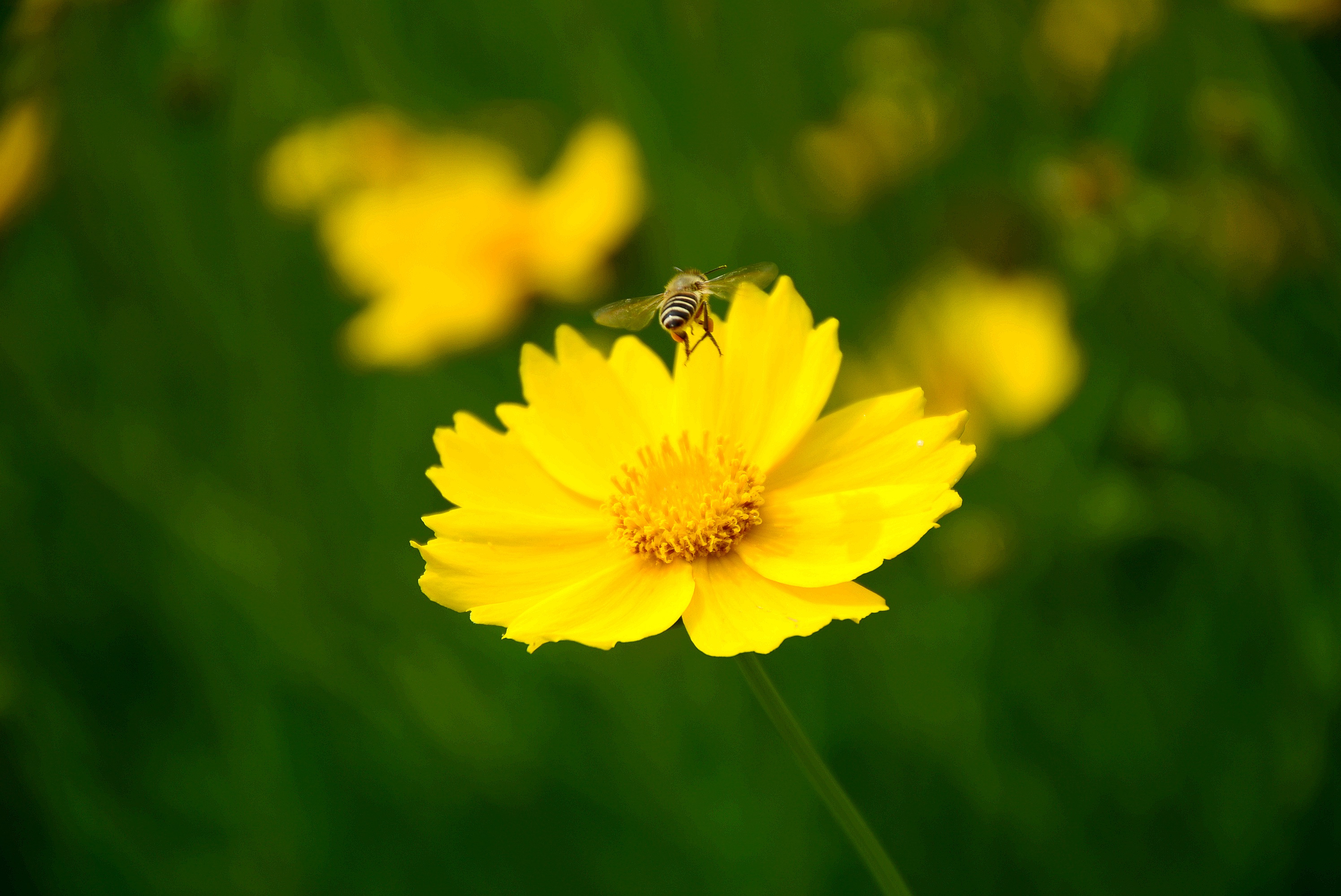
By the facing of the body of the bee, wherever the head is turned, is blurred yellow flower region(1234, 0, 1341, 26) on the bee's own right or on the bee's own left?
on the bee's own right

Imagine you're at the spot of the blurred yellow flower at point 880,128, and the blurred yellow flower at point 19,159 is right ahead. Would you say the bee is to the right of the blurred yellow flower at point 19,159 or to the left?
left

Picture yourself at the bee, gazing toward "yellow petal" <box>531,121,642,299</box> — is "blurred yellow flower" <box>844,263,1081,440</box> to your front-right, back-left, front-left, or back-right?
front-right

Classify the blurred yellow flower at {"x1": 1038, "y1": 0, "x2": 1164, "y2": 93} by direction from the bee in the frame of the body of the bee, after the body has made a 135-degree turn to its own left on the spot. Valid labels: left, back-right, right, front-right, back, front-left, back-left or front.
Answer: back

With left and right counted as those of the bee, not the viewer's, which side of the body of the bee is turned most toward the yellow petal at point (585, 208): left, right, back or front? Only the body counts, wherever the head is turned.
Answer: front

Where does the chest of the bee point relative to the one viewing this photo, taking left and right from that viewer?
facing away from the viewer

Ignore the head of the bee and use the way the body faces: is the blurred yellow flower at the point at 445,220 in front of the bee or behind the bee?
in front

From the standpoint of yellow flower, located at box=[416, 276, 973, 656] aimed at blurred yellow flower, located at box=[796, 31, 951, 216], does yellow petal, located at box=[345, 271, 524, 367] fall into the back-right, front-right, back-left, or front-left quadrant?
front-left
